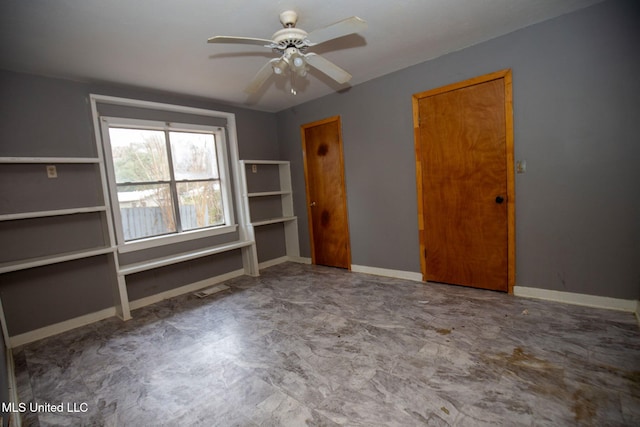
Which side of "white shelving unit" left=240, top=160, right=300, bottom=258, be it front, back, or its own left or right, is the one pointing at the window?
right

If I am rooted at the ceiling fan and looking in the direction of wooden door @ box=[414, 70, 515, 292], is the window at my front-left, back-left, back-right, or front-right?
back-left

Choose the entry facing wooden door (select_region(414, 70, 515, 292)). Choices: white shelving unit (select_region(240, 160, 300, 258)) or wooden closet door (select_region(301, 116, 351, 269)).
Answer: the white shelving unit

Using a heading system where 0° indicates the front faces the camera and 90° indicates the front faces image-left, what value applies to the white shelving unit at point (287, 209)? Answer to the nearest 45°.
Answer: approximately 315°

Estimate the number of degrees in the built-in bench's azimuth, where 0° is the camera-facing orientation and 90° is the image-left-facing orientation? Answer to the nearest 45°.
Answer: approximately 315°

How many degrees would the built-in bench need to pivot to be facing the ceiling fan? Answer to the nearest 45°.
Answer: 0° — it already faces it

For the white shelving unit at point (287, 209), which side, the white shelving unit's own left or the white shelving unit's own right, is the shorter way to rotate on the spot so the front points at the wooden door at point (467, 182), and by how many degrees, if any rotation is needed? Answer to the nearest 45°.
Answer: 0° — it already faces it

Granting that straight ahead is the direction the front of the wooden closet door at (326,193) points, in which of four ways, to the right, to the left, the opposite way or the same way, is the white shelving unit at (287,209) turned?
to the left

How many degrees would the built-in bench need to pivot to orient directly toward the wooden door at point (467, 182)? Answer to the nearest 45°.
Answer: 0° — it already faces it

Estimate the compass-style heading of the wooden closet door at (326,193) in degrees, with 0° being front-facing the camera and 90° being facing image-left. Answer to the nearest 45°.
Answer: approximately 45°

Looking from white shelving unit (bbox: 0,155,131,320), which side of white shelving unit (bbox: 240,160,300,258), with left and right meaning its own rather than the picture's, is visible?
right
